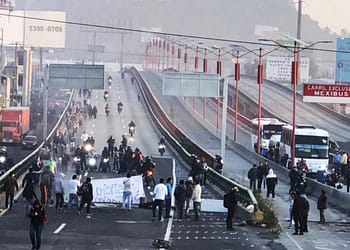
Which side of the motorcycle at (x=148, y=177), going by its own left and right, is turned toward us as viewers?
front

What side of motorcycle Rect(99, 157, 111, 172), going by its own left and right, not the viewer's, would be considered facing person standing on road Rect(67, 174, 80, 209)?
front

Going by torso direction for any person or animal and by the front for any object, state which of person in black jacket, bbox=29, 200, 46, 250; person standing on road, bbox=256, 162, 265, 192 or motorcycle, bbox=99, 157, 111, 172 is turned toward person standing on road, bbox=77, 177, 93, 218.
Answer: the motorcycle

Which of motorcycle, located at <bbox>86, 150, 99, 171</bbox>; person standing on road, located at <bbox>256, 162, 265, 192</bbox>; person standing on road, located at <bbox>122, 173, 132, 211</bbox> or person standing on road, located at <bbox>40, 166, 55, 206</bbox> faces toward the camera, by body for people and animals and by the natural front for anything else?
the motorcycle

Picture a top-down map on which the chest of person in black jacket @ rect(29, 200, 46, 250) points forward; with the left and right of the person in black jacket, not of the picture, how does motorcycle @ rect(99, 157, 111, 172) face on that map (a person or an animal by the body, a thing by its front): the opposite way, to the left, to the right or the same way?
the same way

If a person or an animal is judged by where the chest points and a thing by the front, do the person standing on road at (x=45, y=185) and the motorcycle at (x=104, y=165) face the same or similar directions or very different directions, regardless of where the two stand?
very different directions

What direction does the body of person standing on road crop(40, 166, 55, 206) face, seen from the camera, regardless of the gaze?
away from the camera

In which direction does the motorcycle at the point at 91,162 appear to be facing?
toward the camera

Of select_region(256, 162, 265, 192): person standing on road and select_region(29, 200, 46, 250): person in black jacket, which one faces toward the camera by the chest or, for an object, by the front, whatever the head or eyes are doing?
the person in black jacket

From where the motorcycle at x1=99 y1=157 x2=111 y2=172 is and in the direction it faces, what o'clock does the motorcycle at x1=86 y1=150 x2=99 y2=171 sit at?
the motorcycle at x1=86 y1=150 x2=99 y2=171 is roughly at 4 o'clock from the motorcycle at x1=99 y1=157 x2=111 y2=172.

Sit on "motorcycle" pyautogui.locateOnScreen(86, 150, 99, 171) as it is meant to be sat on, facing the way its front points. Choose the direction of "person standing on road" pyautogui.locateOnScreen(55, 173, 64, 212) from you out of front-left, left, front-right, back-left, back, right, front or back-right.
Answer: front

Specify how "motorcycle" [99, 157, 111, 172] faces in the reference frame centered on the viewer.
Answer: facing the viewer

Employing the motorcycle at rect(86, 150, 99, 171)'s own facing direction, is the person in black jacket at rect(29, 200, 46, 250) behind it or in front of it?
in front

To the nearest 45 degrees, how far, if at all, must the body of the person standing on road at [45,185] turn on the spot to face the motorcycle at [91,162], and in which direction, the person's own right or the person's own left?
0° — they already face it

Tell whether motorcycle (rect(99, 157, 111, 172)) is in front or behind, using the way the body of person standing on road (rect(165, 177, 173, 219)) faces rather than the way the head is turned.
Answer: in front
